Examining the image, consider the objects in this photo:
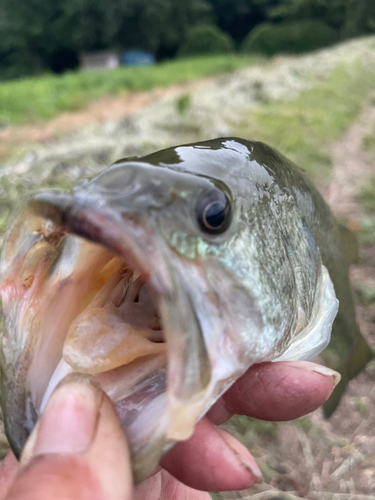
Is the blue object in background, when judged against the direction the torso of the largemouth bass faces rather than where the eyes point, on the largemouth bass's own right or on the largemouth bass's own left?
on the largemouth bass's own right

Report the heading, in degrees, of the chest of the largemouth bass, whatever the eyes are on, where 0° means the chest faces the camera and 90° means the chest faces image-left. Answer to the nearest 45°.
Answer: approximately 45°
